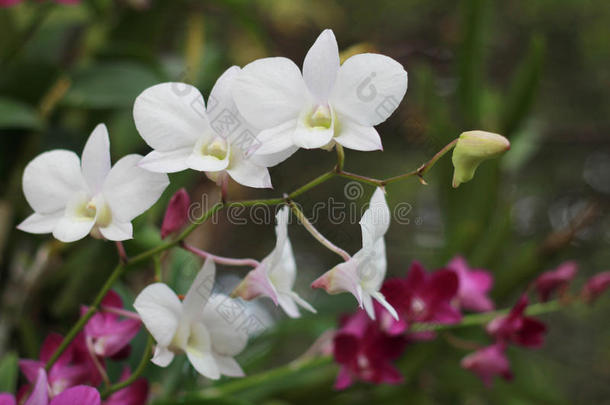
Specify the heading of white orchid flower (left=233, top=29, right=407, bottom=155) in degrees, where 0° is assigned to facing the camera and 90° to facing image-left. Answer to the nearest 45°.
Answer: approximately 0°

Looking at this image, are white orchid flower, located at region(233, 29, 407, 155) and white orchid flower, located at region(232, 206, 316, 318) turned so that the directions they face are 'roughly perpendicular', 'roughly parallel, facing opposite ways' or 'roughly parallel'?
roughly perpendicular

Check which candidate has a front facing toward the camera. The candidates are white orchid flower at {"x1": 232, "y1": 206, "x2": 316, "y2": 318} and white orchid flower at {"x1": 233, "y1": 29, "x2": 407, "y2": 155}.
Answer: white orchid flower at {"x1": 233, "y1": 29, "x2": 407, "y2": 155}
